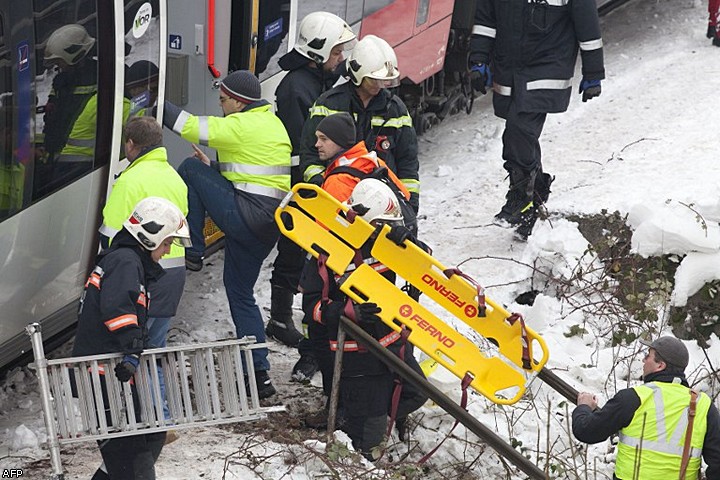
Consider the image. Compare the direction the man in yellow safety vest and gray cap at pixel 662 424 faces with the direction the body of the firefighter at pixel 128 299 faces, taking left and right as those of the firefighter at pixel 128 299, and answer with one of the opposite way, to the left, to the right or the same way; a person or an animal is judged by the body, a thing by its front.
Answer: to the left

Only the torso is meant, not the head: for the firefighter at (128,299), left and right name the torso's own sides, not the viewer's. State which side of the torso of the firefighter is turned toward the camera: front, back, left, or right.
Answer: right

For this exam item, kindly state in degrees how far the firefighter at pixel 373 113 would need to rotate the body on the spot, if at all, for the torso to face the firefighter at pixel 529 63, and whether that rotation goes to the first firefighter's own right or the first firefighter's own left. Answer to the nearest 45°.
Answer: approximately 135° to the first firefighter's own left

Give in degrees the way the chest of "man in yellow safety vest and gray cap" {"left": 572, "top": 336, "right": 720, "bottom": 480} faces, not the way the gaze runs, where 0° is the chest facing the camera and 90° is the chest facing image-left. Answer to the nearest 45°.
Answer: approximately 135°

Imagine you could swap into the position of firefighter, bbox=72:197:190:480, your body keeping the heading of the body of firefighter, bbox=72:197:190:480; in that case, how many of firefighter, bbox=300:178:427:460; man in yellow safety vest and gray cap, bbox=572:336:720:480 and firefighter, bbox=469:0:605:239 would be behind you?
0

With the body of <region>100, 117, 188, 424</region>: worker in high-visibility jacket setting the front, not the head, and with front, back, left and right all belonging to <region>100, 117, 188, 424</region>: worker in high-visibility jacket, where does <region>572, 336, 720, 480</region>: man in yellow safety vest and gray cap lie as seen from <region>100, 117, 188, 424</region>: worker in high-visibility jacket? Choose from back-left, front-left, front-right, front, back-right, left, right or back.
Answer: back

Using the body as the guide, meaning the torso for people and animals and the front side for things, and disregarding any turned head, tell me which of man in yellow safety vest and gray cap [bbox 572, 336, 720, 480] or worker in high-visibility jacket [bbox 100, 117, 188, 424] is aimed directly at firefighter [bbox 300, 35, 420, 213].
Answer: man in yellow safety vest and gray cap [bbox 572, 336, 720, 480]

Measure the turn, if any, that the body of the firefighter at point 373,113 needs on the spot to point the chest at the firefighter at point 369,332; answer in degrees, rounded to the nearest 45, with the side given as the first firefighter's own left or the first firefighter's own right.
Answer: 0° — they already face them

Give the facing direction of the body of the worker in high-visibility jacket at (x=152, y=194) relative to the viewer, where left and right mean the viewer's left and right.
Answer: facing away from the viewer and to the left of the viewer

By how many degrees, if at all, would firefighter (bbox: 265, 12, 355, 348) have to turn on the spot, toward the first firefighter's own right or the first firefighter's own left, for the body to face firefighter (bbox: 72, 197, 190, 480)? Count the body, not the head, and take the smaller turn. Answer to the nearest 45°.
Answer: approximately 90° to the first firefighter's own right

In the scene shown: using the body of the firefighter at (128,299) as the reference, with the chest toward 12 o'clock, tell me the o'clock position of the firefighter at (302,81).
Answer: the firefighter at (302,81) is roughly at 10 o'clock from the firefighter at (128,299).

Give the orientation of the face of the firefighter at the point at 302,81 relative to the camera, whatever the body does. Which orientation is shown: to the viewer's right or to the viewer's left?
to the viewer's right

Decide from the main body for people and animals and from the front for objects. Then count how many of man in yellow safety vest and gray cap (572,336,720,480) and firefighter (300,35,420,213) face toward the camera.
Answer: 1

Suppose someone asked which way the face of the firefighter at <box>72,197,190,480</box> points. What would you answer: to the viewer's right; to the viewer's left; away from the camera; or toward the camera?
to the viewer's right

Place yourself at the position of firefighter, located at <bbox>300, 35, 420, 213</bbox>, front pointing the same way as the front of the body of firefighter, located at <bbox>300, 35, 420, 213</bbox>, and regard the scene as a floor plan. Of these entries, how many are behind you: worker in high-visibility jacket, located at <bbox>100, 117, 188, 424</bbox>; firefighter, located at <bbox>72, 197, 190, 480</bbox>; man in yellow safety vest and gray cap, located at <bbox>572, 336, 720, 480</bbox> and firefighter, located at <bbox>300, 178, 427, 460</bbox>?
0

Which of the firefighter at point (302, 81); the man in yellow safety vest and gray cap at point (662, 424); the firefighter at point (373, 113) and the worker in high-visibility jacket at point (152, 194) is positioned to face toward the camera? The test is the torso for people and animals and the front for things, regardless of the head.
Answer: the firefighter at point (373, 113)

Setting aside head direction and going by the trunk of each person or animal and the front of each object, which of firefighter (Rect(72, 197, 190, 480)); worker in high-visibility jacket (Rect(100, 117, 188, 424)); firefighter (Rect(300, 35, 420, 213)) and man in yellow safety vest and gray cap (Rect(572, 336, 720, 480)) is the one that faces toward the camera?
firefighter (Rect(300, 35, 420, 213))
